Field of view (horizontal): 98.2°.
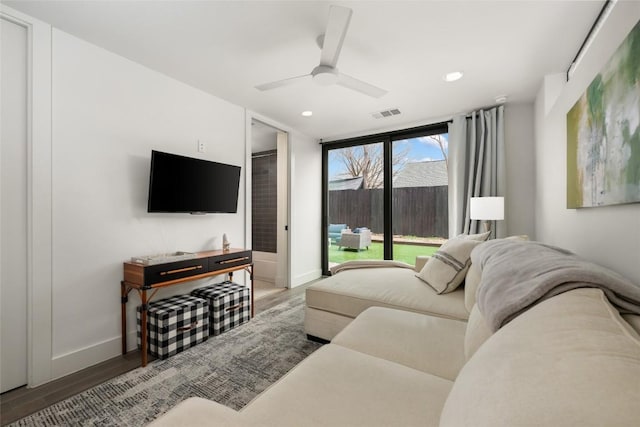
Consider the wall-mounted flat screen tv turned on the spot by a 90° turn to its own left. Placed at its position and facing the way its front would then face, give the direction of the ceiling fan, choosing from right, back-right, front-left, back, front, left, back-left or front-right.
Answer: right

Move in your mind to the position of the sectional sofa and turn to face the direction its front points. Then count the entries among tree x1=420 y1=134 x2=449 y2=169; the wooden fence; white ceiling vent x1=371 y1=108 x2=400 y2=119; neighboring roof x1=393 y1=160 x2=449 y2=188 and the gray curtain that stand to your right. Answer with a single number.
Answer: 5

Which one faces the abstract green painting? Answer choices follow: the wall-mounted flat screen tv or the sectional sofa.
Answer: the wall-mounted flat screen tv

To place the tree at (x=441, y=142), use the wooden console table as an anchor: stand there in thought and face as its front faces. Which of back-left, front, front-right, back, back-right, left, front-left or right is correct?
front-left

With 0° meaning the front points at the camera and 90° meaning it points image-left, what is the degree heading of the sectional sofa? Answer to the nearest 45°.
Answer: approximately 90°

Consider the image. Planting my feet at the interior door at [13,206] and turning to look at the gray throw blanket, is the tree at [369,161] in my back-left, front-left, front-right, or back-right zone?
front-left

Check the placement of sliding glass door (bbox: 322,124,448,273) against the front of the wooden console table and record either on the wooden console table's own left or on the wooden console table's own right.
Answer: on the wooden console table's own left

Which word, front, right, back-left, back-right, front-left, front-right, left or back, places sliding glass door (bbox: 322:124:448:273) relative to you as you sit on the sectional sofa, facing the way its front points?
right

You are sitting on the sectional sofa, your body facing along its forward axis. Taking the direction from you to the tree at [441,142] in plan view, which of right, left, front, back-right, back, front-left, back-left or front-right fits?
right

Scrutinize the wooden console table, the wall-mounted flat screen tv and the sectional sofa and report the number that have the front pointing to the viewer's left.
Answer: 1

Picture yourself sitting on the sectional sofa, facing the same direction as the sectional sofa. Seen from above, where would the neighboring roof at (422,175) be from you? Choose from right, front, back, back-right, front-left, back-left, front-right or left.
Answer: right

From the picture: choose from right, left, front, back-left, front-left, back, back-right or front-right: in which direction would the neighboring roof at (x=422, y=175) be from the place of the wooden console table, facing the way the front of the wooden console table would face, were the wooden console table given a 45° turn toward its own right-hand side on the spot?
left

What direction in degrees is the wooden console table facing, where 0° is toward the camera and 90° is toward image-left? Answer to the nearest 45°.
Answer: approximately 315°

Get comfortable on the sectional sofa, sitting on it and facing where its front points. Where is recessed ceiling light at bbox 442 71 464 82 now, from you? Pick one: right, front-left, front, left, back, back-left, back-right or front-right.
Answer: right

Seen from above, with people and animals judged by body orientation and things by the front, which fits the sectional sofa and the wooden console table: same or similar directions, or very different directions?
very different directions
